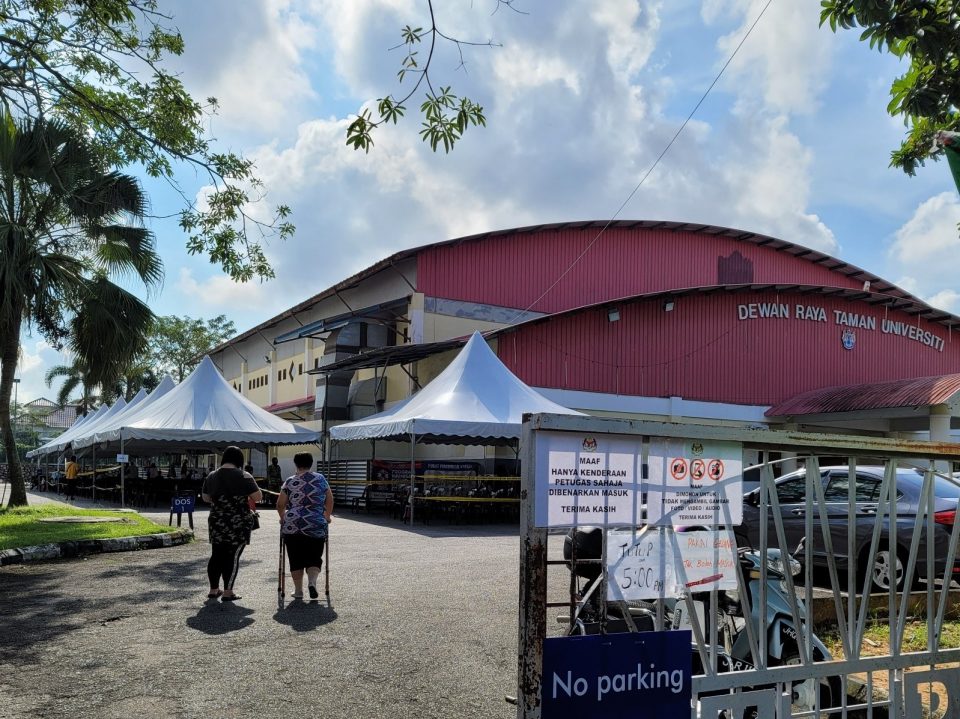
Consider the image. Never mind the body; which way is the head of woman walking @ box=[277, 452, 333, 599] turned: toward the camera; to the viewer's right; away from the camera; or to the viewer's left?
away from the camera

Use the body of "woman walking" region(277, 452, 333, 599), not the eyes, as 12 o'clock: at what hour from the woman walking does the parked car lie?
The parked car is roughly at 3 o'clock from the woman walking.

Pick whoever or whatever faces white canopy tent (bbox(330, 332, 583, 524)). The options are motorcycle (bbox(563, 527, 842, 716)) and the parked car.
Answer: the parked car

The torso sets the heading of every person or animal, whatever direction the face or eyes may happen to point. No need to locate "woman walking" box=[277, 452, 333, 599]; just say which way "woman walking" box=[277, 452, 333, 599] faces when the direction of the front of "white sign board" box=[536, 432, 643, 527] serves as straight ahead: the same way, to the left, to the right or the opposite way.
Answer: the opposite way

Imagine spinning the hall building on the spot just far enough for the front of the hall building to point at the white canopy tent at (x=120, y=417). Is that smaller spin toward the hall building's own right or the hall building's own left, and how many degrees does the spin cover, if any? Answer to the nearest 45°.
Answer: approximately 90° to the hall building's own right

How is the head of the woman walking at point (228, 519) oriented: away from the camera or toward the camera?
away from the camera

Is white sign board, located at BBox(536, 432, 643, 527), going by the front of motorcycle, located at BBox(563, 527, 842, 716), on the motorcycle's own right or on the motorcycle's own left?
on the motorcycle's own right

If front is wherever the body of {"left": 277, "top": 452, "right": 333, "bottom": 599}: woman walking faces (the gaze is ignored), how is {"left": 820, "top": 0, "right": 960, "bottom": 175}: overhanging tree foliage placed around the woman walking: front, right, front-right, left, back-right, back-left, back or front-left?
back-right

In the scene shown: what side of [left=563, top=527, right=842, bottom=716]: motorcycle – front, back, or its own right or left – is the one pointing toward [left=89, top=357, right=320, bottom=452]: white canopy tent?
back

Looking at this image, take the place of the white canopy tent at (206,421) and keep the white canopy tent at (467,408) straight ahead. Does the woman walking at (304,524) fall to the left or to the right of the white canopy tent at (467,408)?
right

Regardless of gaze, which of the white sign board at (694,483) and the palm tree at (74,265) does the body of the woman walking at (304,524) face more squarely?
the palm tree

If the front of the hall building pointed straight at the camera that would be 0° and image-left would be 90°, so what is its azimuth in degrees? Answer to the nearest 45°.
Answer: approximately 0°

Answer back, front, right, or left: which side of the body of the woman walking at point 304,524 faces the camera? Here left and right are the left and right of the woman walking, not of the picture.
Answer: back

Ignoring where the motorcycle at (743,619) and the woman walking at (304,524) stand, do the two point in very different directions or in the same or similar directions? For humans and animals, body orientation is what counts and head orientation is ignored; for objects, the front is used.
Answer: very different directions
